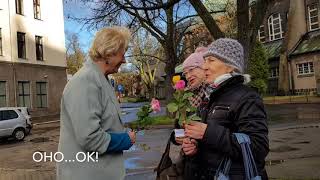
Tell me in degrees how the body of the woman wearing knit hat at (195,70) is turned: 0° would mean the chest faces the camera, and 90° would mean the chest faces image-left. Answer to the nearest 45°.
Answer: approximately 45°

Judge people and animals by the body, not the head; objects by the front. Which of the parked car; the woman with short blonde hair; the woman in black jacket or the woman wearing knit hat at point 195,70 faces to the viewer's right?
the woman with short blonde hair

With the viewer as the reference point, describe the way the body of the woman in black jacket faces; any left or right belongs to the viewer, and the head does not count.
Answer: facing to the left of the viewer

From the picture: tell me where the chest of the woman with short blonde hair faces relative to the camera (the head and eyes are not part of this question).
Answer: to the viewer's right

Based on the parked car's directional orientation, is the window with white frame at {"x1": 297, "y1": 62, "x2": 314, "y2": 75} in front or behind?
behind

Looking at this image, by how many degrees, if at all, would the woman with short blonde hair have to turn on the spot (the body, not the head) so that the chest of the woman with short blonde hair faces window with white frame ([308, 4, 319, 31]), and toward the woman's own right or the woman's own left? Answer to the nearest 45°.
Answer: approximately 45° to the woman's own left

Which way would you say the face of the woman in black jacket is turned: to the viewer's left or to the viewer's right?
to the viewer's left

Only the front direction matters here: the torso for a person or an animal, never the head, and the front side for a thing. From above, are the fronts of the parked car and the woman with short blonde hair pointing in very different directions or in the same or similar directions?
very different directions
